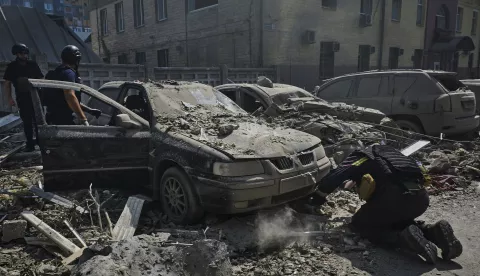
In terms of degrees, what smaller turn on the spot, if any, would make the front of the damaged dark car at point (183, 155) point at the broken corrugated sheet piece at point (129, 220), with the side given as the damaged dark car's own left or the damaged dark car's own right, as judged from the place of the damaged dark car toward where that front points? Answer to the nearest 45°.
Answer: approximately 90° to the damaged dark car's own right

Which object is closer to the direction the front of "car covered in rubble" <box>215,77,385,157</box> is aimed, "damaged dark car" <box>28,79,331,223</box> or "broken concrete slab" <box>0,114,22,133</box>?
the damaged dark car

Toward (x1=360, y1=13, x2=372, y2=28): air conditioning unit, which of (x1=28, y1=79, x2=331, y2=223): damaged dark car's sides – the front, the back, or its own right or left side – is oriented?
left

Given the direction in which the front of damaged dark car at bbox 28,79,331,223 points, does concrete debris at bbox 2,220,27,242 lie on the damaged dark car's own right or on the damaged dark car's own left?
on the damaged dark car's own right

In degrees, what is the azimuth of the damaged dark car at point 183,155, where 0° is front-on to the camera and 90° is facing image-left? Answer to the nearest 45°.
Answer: approximately 315°

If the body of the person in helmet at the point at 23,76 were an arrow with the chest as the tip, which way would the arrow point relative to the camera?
toward the camera

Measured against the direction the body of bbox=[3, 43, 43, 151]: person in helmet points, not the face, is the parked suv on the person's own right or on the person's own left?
on the person's own left

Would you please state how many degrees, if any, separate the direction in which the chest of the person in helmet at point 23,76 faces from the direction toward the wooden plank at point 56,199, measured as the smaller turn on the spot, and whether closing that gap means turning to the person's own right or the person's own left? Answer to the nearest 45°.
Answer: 0° — they already face it

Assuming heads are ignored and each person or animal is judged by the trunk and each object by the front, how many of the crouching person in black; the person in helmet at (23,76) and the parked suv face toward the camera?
1

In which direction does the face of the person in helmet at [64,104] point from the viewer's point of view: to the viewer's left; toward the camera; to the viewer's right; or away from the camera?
to the viewer's right

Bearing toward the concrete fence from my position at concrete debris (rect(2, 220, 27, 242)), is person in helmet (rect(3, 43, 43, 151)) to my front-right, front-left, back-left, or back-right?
front-left

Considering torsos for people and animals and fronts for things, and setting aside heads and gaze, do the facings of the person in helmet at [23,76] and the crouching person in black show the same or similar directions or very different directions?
very different directions

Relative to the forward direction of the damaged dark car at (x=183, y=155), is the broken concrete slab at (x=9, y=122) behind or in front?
behind
